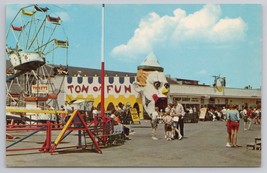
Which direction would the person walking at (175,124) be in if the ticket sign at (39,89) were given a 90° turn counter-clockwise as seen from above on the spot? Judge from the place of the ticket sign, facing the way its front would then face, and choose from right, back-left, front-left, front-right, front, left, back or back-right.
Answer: front

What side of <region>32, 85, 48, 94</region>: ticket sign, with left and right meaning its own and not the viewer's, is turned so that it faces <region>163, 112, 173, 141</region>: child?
left

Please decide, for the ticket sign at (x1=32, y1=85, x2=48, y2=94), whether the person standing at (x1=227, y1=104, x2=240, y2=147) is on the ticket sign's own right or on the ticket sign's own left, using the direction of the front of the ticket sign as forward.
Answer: on the ticket sign's own left

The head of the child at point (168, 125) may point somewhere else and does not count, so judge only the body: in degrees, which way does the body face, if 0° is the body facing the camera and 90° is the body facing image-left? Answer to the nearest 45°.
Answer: approximately 180°

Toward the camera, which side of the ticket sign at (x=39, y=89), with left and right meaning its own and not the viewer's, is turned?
front

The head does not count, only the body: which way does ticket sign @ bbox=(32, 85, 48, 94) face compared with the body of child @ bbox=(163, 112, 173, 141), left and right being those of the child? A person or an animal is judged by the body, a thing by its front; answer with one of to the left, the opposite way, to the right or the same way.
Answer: the opposite way

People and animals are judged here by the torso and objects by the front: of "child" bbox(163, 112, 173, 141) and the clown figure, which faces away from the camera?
the child

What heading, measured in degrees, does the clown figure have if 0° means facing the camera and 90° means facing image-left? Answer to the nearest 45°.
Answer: approximately 315°

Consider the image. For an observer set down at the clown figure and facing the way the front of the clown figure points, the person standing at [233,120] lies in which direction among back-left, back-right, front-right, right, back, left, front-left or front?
front-left
